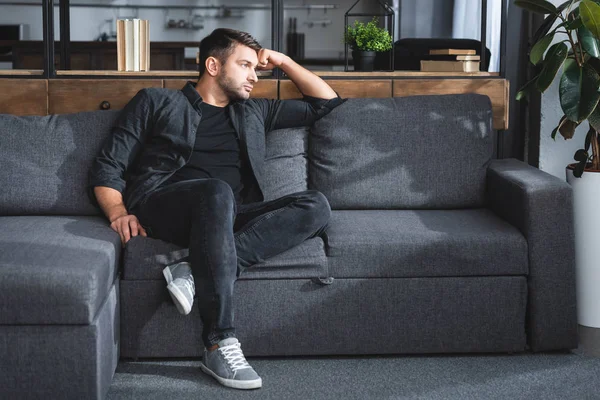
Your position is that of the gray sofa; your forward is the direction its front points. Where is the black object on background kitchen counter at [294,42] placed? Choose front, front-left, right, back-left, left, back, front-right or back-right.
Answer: back

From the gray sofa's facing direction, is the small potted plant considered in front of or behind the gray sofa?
behind

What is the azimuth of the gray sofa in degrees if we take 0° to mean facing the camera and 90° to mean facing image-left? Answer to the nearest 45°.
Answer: approximately 0°

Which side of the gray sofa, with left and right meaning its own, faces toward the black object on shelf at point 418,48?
back

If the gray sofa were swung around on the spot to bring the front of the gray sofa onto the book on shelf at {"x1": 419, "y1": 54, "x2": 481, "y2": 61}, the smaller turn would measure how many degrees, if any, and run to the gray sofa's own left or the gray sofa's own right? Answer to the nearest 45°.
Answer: approximately 135° to the gray sofa's own left

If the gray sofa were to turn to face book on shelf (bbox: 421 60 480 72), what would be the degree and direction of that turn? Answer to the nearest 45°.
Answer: approximately 135° to its left

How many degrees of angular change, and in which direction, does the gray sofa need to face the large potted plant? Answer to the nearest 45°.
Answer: approximately 90° to its left
